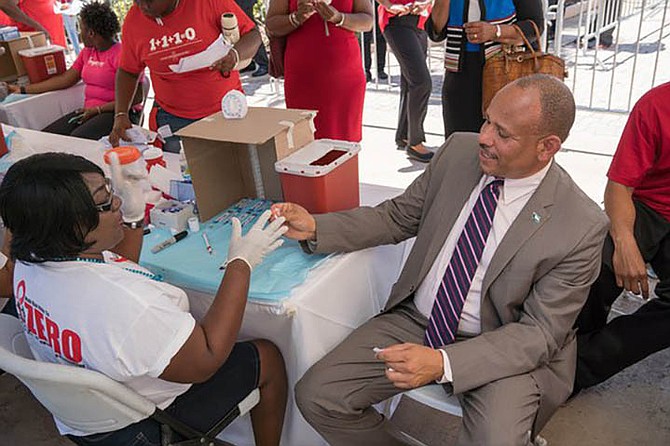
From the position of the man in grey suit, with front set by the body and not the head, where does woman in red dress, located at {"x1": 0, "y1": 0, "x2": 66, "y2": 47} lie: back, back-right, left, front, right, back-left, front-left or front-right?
right

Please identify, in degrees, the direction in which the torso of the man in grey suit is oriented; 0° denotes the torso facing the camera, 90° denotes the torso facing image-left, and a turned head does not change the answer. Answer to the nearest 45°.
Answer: approximately 45°

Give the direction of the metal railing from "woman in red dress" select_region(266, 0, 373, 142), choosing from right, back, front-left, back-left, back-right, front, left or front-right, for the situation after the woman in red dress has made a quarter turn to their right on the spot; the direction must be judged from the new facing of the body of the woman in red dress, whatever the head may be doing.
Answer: back-right

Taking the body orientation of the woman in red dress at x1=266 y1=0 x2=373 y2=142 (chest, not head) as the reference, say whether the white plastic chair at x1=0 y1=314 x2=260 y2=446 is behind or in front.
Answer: in front

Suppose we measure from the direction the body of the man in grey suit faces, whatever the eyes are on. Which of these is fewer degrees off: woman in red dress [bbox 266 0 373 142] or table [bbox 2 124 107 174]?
the table

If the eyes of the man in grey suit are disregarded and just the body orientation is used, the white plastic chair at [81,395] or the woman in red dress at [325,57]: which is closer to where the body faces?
the white plastic chair

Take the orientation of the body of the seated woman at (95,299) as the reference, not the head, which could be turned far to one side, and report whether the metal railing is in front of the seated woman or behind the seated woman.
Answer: in front

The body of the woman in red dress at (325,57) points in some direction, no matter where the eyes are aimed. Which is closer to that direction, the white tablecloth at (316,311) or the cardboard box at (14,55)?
the white tablecloth

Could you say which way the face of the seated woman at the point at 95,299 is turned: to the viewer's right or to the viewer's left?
to the viewer's right

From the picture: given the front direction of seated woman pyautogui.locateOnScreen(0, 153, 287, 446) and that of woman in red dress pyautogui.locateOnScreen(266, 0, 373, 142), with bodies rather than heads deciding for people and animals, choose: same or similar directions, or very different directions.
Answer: very different directions

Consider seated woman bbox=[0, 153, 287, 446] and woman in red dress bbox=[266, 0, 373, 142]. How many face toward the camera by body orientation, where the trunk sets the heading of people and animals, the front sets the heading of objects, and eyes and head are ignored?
1

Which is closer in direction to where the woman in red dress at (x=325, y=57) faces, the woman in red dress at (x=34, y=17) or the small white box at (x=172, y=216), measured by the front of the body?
the small white box

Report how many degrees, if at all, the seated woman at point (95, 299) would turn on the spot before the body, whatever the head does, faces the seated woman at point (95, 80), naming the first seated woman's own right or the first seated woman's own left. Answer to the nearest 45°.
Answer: approximately 45° to the first seated woman's own left

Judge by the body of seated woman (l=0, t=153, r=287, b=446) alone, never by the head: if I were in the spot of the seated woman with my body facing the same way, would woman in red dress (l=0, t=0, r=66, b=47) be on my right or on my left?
on my left

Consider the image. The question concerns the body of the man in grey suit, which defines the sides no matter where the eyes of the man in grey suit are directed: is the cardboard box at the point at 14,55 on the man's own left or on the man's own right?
on the man's own right

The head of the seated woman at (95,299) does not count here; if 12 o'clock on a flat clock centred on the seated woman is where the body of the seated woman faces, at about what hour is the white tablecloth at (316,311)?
The white tablecloth is roughly at 1 o'clock from the seated woman.

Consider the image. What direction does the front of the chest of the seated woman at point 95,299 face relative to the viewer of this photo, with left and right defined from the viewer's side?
facing away from the viewer and to the right of the viewer
